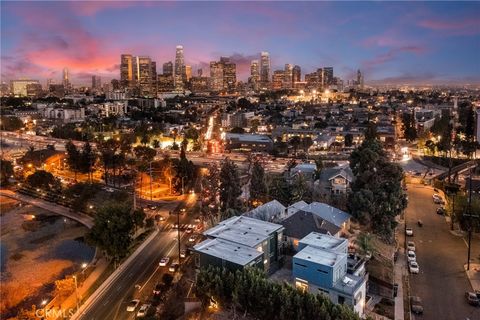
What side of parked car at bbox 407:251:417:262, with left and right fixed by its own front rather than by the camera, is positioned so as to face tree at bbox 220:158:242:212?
right

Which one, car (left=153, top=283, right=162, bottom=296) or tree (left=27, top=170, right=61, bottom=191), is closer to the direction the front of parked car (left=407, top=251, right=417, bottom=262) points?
the car

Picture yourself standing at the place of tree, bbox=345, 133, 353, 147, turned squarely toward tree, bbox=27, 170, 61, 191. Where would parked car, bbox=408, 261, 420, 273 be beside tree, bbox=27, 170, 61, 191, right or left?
left

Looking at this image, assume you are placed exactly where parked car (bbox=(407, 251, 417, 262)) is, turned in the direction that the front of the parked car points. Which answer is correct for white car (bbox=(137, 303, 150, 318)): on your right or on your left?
on your right

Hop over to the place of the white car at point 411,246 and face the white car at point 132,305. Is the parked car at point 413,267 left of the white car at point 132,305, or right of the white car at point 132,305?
left

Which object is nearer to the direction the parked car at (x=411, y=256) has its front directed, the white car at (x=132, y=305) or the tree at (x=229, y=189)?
the white car

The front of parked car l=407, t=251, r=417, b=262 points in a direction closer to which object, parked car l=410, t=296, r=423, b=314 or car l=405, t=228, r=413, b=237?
the parked car

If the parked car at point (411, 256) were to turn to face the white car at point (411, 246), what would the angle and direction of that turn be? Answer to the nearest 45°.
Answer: approximately 180°

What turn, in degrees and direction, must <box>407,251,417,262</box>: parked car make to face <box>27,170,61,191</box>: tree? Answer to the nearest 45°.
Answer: approximately 90° to its right

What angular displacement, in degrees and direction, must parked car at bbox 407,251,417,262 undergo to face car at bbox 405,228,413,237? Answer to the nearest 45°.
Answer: approximately 180°

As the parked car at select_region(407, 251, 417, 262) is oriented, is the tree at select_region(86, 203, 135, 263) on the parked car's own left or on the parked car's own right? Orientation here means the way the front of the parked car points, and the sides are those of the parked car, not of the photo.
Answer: on the parked car's own right

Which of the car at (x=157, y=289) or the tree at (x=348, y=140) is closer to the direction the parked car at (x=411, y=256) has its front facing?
the car

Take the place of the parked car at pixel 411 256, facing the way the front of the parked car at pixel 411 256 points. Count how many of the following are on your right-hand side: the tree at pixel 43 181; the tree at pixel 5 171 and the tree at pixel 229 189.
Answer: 3

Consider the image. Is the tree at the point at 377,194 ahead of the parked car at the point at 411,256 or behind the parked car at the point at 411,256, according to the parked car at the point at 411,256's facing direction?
behind
